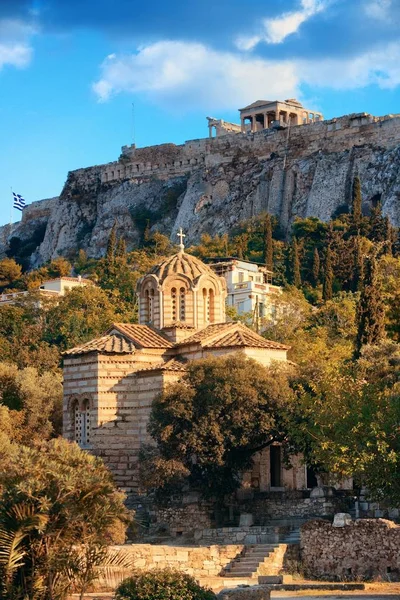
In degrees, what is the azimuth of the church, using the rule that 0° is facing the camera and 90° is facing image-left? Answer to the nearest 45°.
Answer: approximately 315°

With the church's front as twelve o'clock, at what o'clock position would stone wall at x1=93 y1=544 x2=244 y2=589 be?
The stone wall is roughly at 1 o'clock from the church.

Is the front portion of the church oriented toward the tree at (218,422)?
yes

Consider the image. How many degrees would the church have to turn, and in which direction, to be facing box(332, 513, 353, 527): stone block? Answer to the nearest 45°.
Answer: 0° — it already faces it

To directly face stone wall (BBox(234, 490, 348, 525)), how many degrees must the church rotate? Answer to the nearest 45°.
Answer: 0° — it already faces it

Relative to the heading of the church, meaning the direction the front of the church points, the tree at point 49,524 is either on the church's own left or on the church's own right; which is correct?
on the church's own right
